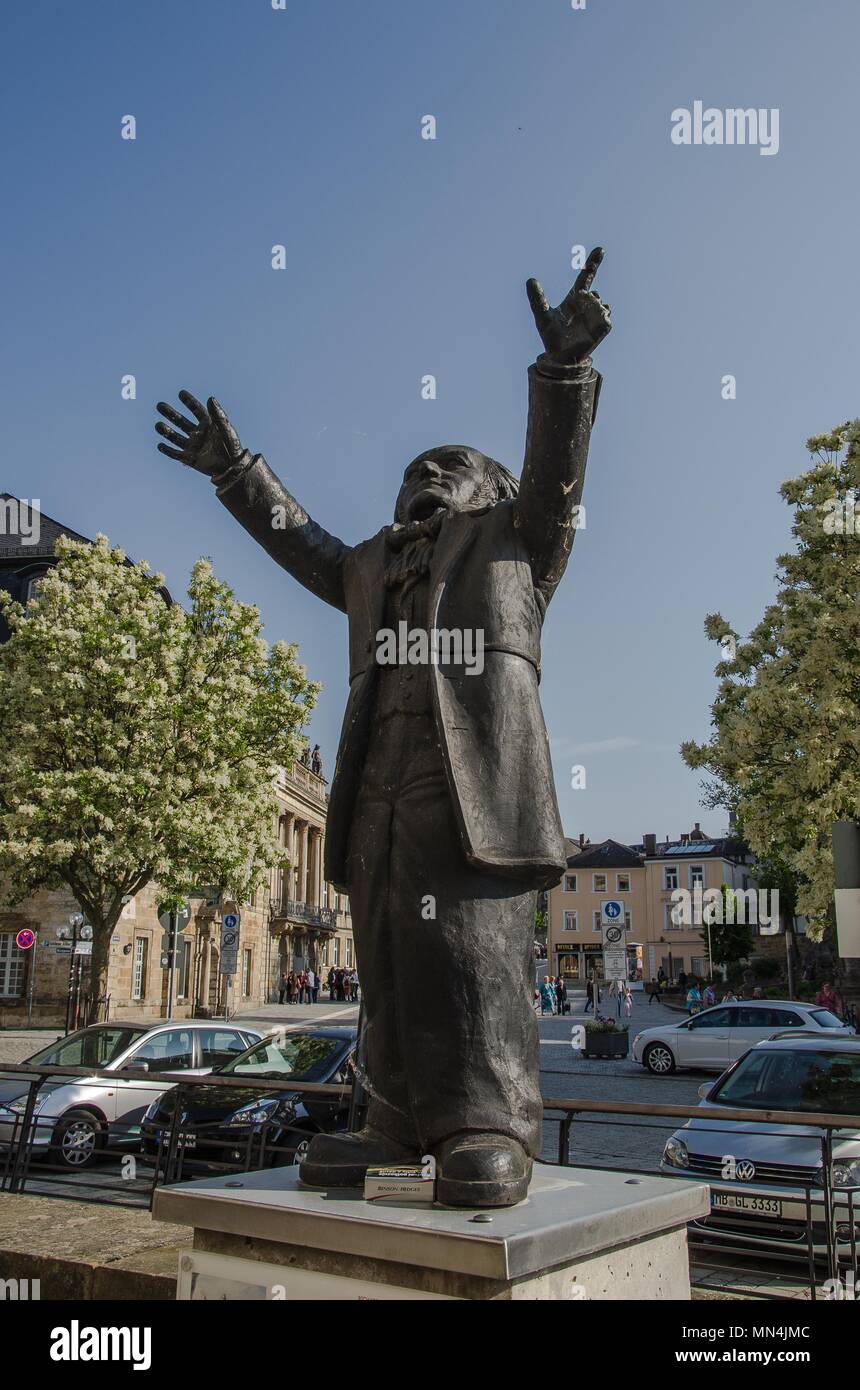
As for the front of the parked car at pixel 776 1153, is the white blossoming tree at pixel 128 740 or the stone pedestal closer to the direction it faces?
the stone pedestal

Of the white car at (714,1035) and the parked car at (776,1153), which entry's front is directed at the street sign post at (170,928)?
the white car

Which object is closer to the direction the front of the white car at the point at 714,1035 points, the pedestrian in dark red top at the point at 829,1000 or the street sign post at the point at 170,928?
the street sign post

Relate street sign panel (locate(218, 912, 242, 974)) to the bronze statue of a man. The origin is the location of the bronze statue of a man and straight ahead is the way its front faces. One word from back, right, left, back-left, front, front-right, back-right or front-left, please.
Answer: back-right

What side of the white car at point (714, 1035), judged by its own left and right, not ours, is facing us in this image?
left

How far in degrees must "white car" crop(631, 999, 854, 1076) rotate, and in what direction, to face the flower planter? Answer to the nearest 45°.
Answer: approximately 45° to its right
